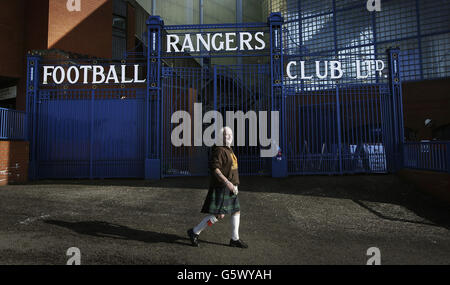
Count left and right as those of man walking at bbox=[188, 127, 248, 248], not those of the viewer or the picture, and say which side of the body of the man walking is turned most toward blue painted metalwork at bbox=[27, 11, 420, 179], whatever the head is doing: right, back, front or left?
left

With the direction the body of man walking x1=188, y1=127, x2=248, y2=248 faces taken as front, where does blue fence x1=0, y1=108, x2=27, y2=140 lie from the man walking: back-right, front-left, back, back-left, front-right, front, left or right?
back-left

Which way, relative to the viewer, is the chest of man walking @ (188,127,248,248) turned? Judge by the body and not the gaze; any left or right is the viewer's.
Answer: facing to the right of the viewer

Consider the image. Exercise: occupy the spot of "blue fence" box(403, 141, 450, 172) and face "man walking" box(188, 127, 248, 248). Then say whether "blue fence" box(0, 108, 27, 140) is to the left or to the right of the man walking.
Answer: right

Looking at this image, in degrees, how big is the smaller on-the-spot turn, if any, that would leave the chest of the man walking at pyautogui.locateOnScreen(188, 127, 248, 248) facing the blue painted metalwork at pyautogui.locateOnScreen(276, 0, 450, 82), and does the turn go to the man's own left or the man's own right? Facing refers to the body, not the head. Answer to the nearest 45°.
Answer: approximately 45° to the man's own left

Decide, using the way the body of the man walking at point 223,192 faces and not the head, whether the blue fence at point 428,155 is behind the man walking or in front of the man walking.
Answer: in front

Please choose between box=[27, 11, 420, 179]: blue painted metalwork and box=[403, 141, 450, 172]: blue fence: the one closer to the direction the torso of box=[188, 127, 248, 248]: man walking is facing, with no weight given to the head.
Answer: the blue fence
